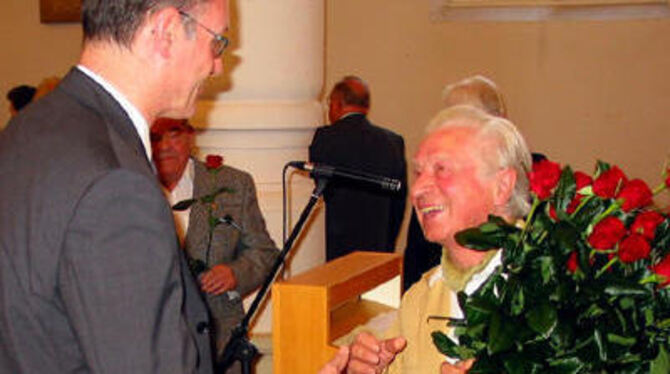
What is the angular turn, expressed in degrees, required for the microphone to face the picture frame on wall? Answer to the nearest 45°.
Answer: approximately 135° to its left

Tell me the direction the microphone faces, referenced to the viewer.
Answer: facing to the right of the viewer

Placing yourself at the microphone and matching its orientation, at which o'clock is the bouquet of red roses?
The bouquet of red roses is roughly at 2 o'clock from the microphone.

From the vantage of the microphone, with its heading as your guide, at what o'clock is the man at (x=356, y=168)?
The man is roughly at 9 o'clock from the microphone.

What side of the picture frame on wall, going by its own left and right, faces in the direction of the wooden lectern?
front

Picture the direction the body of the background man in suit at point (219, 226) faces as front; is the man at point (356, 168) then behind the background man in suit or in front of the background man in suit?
behind

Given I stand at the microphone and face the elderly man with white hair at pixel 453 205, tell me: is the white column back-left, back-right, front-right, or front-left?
back-left

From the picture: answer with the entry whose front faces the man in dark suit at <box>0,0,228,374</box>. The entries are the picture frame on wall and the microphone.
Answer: the picture frame on wall

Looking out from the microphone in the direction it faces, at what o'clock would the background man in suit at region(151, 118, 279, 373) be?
The background man in suit is roughly at 8 o'clock from the microphone.

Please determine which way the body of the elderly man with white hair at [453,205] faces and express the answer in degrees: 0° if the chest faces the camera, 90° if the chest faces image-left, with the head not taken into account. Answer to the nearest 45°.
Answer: approximately 45°

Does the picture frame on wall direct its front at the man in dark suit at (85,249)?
yes
